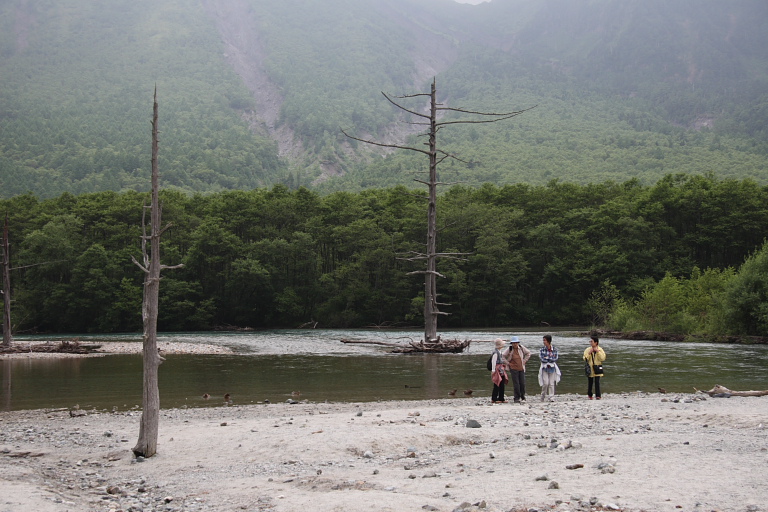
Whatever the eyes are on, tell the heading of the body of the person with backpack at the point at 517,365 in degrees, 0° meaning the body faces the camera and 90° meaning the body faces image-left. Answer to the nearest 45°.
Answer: approximately 0°

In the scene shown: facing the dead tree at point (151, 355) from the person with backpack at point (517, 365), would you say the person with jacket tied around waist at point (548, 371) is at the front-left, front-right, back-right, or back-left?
back-left

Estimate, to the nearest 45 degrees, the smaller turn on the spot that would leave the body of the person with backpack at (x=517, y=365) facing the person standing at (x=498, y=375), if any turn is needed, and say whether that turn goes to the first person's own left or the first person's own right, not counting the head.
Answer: approximately 45° to the first person's own right

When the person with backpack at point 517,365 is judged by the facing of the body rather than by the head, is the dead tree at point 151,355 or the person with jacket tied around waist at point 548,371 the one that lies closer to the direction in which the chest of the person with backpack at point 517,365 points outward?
the dead tree

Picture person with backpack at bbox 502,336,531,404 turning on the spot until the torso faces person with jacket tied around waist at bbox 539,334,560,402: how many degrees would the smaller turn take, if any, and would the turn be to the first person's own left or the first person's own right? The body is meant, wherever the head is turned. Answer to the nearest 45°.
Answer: approximately 135° to the first person's own left

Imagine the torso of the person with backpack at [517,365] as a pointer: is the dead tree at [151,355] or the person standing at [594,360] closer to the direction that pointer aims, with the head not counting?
the dead tree

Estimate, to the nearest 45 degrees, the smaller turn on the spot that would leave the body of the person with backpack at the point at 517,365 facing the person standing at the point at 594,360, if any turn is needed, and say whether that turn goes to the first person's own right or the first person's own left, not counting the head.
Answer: approximately 90° to the first person's own left

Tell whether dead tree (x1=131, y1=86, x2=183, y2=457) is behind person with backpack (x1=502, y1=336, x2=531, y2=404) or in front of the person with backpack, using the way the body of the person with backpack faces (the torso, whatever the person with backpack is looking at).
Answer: in front

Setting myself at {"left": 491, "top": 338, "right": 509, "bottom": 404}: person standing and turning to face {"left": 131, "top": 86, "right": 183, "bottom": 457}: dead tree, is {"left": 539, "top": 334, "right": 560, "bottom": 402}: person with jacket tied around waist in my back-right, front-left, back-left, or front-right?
back-left
